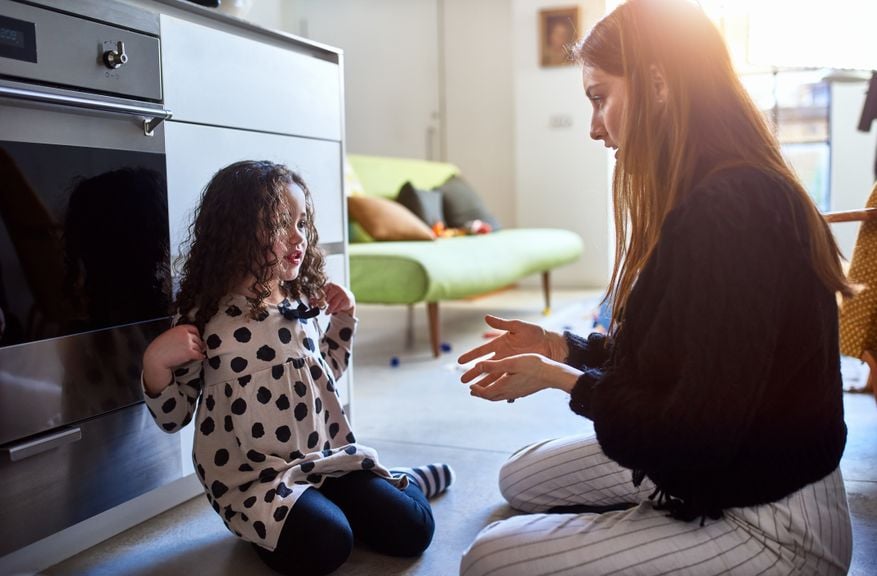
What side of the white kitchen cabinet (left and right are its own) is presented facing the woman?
front

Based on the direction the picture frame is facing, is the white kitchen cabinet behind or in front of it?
in front

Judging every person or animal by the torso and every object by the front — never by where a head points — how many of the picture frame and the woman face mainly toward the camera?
1

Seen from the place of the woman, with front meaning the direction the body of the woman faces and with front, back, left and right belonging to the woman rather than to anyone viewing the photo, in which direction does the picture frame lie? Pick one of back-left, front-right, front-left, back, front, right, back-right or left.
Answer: right

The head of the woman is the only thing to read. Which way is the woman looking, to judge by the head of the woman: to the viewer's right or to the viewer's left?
to the viewer's left

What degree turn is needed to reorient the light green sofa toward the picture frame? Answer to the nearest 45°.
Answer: approximately 135° to its left

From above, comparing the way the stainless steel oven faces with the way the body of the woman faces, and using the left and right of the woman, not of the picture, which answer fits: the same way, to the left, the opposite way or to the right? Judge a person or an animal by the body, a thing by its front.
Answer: the opposite way

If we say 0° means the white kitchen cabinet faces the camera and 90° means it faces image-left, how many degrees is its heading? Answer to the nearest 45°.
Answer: approximately 315°

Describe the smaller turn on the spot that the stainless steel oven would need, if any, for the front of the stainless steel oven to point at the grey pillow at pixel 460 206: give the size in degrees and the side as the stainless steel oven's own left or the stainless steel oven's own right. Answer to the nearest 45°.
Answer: approximately 90° to the stainless steel oven's own left

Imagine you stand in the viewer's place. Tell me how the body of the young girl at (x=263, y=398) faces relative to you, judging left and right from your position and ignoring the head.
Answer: facing the viewer and to the right of the viewer

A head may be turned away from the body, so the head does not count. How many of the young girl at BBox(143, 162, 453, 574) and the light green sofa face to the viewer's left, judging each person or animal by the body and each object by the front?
0
